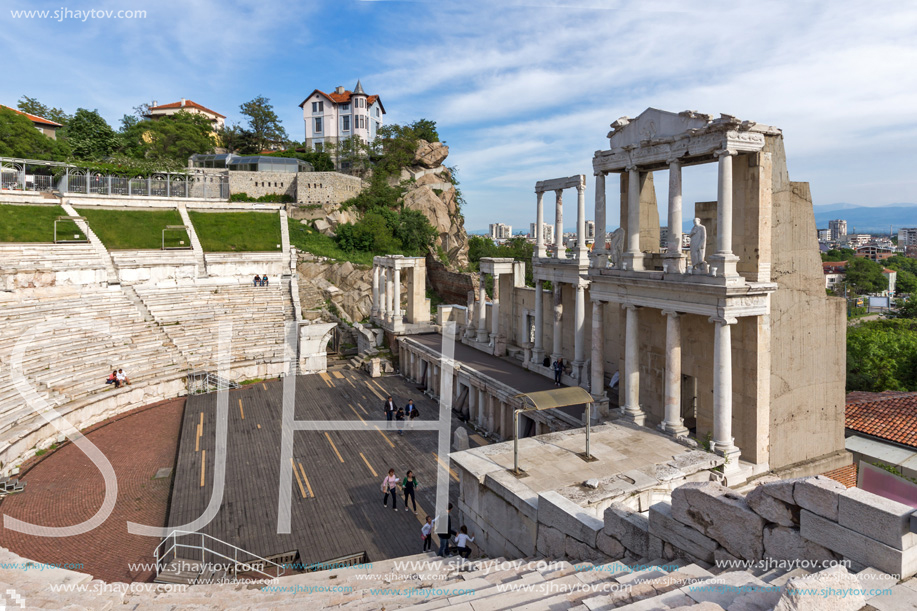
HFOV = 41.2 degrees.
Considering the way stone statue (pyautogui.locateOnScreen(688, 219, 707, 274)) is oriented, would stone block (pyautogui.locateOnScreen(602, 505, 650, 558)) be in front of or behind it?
in front

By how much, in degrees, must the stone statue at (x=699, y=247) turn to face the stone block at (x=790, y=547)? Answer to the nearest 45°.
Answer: approximately 45° to its left

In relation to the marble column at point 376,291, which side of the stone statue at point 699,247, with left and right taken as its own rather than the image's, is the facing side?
right

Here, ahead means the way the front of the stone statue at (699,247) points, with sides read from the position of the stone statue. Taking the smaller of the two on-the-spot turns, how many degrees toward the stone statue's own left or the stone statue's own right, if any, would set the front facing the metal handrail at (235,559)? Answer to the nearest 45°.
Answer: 0° — it already faces it

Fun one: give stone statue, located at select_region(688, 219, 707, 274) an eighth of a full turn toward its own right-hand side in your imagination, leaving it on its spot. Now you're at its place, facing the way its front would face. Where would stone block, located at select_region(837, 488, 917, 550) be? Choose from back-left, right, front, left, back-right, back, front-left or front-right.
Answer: left

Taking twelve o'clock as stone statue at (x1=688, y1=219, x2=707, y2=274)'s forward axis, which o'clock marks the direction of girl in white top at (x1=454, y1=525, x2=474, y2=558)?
The girl in white top is roughly at 12 o'clock from the stone statue.

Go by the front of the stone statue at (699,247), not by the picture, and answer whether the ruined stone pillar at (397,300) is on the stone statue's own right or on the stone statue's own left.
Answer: on the stone statue's own right

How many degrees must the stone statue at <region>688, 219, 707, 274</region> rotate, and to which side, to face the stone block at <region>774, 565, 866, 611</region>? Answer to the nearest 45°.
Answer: approximately 45° to its left

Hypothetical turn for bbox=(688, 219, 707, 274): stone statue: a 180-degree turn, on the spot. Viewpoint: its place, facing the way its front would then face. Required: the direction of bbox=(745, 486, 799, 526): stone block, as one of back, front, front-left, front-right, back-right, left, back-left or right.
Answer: back-right

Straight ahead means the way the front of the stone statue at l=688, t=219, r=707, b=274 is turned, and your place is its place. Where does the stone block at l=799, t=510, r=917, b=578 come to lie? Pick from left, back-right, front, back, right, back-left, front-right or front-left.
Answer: front-left

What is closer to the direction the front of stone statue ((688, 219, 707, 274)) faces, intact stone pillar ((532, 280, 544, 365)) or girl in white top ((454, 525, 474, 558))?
the girl in white top

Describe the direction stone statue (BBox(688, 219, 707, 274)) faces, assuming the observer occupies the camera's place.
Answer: facing the viewer and to the left of the viewer

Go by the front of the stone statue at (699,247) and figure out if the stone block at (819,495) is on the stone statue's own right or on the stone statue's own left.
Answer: on the stone statue's own left
